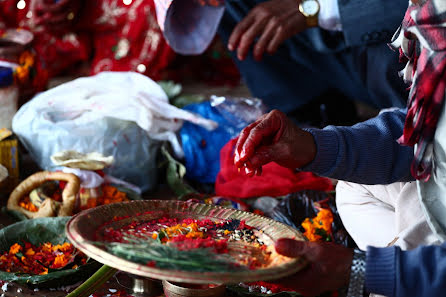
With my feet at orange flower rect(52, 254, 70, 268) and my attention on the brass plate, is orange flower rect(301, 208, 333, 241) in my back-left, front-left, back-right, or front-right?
front-left

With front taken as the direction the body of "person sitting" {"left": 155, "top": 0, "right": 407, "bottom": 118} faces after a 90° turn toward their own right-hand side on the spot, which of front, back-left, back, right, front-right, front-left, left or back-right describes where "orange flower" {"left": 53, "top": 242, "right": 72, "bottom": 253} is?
left

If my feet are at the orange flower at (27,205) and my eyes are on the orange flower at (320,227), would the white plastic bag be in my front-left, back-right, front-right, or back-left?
front-left

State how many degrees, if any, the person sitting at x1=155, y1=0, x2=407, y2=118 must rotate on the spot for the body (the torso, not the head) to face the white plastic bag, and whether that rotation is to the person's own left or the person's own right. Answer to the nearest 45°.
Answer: approximately 45° to the person's own right

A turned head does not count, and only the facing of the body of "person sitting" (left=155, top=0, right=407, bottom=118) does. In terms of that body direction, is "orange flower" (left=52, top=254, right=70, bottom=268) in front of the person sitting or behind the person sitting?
in front

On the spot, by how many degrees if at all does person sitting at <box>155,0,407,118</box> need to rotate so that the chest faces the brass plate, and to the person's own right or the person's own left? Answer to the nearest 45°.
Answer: approximately 45° to the person's own left

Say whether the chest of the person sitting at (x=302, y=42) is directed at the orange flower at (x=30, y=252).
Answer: yes

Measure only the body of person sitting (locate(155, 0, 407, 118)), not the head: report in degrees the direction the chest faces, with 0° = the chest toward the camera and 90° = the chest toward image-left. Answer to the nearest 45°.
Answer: approximately 45°

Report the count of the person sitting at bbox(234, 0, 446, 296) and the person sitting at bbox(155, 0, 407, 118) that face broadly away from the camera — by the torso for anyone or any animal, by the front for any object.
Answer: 0

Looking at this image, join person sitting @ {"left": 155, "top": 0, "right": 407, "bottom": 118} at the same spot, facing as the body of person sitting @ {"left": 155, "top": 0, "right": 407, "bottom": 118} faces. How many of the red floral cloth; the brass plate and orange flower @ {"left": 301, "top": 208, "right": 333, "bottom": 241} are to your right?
1

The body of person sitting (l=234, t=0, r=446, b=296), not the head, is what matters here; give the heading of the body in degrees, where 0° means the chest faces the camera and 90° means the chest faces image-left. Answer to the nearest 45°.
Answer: approximately 90°

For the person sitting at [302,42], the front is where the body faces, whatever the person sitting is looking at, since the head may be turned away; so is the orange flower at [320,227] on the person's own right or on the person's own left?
on the person's own left
